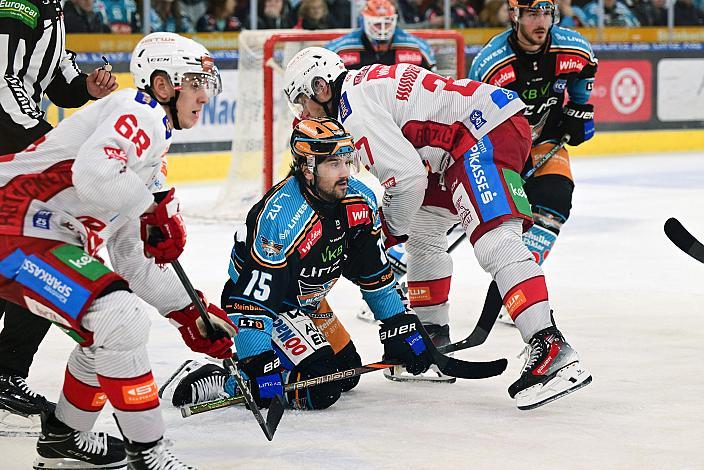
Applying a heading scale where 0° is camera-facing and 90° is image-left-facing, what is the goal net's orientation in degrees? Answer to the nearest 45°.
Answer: approximately 315°

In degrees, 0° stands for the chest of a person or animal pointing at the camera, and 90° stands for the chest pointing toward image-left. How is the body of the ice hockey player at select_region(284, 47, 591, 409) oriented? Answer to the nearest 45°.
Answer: approximately 90°

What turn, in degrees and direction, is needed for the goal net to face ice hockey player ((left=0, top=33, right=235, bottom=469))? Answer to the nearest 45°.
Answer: approximately 45° to its right

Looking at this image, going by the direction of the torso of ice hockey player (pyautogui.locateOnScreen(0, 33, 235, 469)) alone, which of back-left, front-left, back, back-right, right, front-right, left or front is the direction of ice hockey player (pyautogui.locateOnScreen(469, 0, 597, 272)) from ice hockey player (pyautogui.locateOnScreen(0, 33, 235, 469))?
front-left

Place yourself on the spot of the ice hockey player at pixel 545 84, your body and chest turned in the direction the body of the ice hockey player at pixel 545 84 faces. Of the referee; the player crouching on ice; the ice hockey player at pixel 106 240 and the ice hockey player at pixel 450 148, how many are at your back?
0

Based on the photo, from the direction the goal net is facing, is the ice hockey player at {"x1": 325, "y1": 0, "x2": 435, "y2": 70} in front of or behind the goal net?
in front

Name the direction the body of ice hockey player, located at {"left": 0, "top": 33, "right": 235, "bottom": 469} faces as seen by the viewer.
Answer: to the viewer's right

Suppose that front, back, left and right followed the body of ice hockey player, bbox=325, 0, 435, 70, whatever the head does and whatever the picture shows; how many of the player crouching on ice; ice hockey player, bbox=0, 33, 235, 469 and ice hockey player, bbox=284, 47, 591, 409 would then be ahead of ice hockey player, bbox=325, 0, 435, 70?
3

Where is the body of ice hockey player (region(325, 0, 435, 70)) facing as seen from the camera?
toward the camera

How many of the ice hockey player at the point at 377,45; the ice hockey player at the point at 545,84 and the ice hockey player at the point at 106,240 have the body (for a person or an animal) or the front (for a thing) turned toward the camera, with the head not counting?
2

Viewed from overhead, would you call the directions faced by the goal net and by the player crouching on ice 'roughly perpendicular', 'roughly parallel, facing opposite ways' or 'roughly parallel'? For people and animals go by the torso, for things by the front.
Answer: roughly parallel

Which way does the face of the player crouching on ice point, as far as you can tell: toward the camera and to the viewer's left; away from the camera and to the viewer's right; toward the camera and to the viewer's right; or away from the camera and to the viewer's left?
toward the camera and to the viewer's right

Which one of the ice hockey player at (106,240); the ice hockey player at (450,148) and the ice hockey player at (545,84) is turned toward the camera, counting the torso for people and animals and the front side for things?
the ice hockey player at (545,84)

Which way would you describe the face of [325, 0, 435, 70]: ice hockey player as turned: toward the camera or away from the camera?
toward the camera

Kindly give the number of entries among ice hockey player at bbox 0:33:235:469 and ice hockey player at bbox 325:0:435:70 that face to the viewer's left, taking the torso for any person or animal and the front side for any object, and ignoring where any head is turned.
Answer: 0

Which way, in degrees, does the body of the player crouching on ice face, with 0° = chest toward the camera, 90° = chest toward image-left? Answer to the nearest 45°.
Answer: approximately 315°

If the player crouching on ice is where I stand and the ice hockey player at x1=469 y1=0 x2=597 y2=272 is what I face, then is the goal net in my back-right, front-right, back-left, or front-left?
front-left

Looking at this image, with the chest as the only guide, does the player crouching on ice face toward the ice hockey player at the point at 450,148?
no
